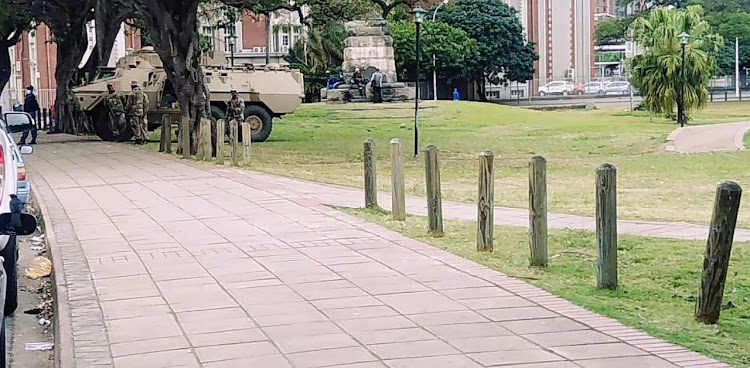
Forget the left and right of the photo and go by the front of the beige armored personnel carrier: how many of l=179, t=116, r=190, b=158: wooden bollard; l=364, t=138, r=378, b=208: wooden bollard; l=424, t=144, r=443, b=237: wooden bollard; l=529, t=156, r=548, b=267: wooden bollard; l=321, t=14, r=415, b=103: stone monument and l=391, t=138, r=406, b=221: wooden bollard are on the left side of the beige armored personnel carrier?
5

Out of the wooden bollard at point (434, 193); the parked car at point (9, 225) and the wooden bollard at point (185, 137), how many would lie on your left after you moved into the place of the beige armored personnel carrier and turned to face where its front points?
3

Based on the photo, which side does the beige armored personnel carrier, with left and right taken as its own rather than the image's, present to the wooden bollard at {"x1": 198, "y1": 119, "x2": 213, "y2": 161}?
left

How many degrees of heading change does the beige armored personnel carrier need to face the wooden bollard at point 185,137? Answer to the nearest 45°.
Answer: approximately 90° to its left

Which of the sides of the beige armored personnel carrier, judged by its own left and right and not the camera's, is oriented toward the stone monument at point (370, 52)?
right

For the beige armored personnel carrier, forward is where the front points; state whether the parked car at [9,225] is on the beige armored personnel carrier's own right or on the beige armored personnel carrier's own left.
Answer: on the beige armored personnel carrier's own left

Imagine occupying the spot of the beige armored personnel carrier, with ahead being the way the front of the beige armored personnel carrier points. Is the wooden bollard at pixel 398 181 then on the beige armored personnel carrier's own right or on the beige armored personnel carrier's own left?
on the beige armored personnel carrier's own left

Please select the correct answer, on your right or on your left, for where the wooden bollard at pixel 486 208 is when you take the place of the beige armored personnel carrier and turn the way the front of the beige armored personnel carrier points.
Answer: on your left

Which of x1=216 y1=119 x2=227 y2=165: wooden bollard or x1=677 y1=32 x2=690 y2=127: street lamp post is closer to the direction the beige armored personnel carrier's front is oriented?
the wooden bollard

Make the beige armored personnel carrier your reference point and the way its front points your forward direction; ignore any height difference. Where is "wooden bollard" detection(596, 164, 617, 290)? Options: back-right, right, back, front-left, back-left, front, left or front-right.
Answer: left

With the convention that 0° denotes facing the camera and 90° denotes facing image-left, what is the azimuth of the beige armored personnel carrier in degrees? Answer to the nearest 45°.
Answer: approximately 90°

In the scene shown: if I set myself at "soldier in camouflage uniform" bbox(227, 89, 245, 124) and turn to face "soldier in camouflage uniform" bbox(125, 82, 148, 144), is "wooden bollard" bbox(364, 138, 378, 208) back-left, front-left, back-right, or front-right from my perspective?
back-left

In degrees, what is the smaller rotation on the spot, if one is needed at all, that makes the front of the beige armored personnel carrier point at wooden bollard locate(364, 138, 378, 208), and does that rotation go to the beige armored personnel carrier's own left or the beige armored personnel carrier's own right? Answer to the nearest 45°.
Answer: approximately 90° to the beige armored personnel carrier's own left

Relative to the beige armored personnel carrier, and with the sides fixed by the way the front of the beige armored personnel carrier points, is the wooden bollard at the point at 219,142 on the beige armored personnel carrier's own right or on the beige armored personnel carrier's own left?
on the beige armored personnel carrier's own left
